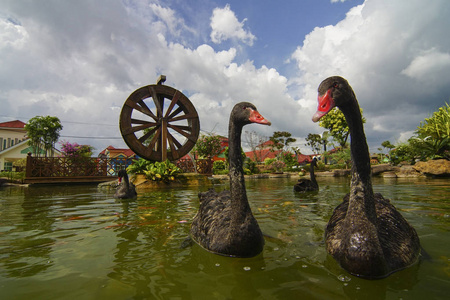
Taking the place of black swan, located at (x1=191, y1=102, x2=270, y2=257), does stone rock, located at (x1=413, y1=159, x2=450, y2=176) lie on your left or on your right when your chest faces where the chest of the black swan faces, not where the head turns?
on your left

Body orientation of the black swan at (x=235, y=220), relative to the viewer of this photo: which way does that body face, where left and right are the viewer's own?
facing the viewer and to the right of the viewer

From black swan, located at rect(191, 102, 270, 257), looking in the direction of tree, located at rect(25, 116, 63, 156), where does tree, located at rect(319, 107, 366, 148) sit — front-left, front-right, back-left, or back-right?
front-right

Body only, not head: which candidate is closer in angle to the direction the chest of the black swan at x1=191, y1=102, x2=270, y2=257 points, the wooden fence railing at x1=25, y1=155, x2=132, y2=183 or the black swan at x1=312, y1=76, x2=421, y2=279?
the black swan

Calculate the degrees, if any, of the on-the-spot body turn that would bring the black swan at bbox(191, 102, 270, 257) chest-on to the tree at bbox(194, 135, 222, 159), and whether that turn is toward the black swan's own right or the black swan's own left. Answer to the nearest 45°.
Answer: approximately 135° to the black swan's own left

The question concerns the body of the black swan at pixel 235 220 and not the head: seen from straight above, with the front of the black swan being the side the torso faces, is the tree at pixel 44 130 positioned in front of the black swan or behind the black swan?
behind

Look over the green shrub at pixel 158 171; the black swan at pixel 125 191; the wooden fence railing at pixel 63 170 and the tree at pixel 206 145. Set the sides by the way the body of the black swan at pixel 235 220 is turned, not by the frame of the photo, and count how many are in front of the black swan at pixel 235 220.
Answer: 0

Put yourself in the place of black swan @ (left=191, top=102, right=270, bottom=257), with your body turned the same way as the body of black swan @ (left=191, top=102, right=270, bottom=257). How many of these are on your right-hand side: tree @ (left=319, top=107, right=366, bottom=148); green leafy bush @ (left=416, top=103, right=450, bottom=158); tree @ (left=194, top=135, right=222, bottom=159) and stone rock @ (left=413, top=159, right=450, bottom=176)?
0

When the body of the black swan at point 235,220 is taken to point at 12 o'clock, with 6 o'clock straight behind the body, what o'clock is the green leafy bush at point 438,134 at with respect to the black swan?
The green leafy bush is roughly at 9 o'clock from the black swan.

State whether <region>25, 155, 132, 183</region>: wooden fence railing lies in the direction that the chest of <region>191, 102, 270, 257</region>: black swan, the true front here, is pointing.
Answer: no

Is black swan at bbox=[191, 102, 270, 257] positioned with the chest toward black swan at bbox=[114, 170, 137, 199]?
no

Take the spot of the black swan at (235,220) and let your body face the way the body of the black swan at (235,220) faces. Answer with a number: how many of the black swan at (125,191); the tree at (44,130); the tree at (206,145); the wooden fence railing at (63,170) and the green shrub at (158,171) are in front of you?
0

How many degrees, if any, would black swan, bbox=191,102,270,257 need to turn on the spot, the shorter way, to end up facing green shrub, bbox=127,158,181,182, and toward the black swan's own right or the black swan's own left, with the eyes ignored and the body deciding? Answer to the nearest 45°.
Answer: approximately 135° to the black swan's own left
